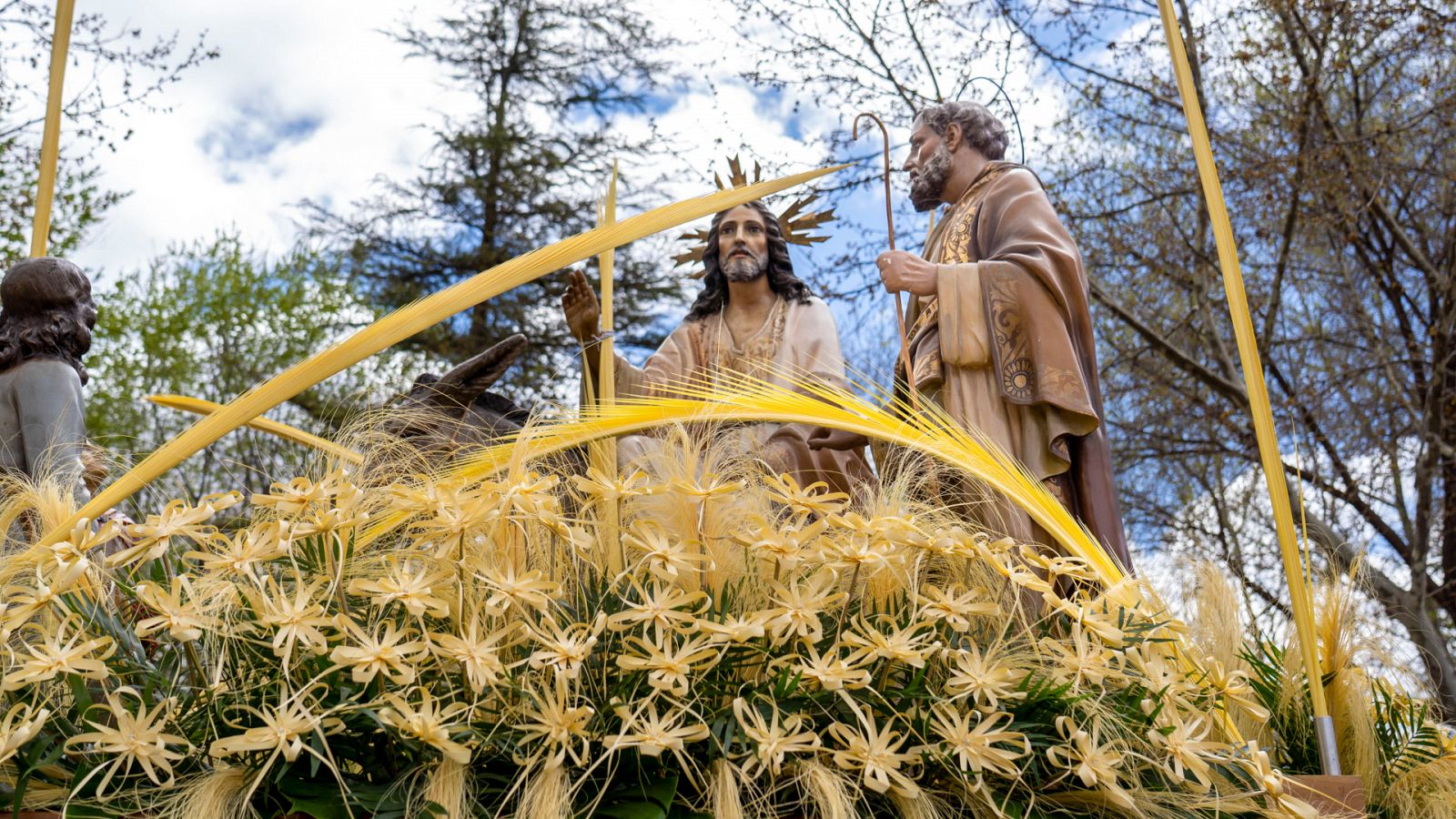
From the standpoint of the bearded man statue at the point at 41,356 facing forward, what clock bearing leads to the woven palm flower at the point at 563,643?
The woven palm flower is roughly at 4 o'clock from the bearded man statue.

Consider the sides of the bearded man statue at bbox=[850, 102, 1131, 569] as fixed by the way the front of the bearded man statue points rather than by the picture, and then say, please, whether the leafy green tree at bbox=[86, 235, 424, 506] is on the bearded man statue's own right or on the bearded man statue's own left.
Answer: on the bearded man statue's own right

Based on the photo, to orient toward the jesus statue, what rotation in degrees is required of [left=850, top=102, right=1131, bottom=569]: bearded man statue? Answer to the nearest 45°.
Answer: approximately 45° to its right

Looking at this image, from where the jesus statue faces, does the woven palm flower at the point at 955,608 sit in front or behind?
in front

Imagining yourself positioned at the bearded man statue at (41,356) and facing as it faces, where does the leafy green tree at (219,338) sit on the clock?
The leafy green tree is roughly at 11 o'clock from the bearded man statue.

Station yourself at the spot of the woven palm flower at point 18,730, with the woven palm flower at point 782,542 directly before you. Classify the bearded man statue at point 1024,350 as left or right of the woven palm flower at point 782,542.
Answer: left

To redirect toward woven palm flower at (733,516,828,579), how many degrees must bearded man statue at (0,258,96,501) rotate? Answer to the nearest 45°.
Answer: approximately 90° to its right

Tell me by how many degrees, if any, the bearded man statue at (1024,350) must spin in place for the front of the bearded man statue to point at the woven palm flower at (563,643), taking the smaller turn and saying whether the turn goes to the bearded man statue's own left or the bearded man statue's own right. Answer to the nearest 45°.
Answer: approximately 90° to the bearded man statue's own left

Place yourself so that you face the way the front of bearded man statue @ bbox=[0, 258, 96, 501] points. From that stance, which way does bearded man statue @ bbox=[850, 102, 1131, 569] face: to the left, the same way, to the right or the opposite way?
to the left

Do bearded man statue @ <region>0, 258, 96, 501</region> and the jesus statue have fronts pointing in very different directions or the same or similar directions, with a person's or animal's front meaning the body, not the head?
very different directions

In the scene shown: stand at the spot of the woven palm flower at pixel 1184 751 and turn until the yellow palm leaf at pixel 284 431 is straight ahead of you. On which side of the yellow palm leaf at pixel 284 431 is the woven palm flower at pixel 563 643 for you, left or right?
left

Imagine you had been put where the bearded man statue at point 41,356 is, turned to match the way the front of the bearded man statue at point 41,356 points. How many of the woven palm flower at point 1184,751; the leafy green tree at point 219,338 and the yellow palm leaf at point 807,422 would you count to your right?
2

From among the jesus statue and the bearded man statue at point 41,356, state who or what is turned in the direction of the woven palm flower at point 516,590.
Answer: the jesus statue

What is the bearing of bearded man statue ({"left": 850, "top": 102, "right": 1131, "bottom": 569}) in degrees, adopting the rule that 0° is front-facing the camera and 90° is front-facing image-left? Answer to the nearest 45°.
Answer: approximately 90°

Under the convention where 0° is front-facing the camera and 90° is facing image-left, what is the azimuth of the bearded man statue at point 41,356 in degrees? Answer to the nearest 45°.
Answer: approximately 225°

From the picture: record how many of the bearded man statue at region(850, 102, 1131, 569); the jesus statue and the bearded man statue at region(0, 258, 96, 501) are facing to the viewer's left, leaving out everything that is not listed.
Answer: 1
